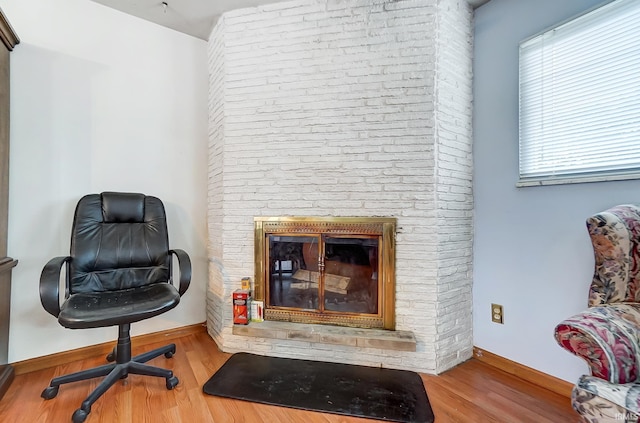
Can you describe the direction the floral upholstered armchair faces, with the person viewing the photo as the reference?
facing the viewer and to the left of the viewer

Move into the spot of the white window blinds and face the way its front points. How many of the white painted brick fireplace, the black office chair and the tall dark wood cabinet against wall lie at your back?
0

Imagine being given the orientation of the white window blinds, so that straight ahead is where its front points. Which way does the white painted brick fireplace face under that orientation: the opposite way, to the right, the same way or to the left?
to the left

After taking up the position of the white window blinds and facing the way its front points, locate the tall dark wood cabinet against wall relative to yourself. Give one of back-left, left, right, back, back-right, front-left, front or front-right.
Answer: front

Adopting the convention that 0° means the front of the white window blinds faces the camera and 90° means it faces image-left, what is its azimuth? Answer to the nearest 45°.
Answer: approximately 45°

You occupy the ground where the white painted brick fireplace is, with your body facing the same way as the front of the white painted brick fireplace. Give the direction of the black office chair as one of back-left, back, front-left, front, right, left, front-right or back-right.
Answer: right

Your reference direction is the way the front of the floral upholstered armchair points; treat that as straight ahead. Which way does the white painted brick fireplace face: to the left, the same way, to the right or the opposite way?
to the left

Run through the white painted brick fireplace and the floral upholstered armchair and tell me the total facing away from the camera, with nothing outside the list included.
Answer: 0

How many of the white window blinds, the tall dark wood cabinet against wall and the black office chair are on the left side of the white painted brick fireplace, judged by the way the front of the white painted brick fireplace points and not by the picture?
1

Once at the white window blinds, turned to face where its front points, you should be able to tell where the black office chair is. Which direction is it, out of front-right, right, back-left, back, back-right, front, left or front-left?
front

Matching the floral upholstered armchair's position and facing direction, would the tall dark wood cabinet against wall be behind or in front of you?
in front

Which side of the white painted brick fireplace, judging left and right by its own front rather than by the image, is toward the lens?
front

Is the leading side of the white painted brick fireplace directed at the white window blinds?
no

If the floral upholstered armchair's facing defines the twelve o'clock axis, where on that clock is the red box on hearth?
The red box on hearth is roughly at 1 o'clock from the floral upholstered armchair.

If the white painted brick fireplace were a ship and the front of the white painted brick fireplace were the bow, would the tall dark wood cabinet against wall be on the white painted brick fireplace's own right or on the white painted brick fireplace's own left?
on the white painted brick fireplace's own right

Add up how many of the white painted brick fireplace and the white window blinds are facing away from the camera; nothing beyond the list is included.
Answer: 0

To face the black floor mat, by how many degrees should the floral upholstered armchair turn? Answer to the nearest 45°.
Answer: approximately 45° to its right
